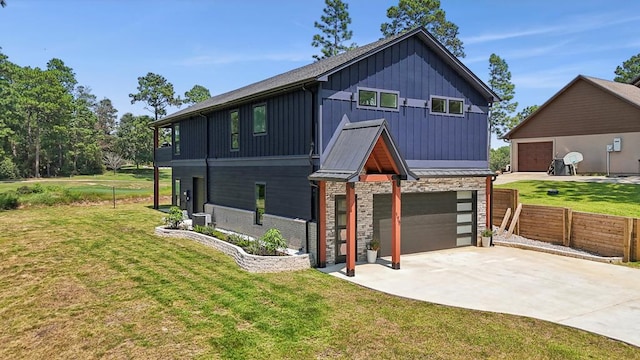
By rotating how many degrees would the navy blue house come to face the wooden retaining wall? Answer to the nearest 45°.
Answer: approximately 45° to its left

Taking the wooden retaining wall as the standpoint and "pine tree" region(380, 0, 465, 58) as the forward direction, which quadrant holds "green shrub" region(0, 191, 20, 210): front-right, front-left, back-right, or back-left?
front-left

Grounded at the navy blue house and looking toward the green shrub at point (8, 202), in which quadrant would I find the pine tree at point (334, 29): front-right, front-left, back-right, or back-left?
front-right

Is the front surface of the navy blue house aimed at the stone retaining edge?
no

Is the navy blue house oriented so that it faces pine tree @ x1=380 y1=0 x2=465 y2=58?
no

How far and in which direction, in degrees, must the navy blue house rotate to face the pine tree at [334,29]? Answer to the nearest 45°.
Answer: approximately 135° to its left

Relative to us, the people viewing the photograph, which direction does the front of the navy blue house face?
facing the viewer and to the right of the viewer
